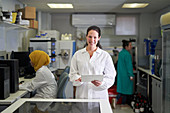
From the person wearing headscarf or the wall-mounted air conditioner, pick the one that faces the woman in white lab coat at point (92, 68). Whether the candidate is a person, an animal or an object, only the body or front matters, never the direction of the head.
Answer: the wall-mounted air conditioner

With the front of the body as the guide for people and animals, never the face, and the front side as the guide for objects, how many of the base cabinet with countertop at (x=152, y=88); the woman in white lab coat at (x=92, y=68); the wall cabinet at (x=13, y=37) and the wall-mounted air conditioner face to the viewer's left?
1

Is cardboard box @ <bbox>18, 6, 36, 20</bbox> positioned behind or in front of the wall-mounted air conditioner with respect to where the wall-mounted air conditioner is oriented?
in front

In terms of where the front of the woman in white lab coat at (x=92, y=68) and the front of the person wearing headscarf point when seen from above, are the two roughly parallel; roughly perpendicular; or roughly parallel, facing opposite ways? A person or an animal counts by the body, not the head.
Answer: roughly perpendicular

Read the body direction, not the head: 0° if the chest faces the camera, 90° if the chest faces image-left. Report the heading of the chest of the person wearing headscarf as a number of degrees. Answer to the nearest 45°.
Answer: approximately 90°

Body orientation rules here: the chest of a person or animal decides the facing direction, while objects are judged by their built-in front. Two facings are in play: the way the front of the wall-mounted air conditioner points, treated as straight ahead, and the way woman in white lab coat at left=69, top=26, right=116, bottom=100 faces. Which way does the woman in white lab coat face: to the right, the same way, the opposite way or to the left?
the same way

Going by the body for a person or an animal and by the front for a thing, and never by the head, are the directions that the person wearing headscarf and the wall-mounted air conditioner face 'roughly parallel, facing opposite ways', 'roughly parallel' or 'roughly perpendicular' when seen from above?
roughly perpendicular

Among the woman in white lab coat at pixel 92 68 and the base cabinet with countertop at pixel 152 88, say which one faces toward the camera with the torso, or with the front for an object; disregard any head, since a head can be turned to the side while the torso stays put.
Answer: the woman in white lab coat

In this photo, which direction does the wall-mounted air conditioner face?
toward the camera

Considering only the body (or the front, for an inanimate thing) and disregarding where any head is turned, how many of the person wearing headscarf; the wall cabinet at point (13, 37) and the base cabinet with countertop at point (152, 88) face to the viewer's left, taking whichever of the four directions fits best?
2

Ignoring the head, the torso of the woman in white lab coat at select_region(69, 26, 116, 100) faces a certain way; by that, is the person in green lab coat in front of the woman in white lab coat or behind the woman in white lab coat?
behind

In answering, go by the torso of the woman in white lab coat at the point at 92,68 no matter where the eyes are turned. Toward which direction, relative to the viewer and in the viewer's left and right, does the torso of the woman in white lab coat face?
facing the viewer

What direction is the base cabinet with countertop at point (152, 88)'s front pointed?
to the viewer's left

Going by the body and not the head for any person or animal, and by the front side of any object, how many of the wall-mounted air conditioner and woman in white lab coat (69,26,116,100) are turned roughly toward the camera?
2
